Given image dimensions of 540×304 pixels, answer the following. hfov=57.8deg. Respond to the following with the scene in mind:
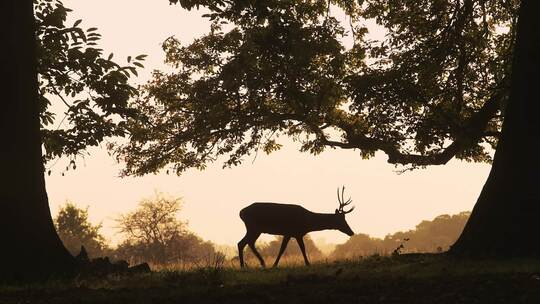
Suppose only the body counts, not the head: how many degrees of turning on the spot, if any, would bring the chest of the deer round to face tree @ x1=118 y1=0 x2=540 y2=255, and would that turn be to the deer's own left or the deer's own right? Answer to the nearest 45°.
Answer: approximately 45° to the deer's own left

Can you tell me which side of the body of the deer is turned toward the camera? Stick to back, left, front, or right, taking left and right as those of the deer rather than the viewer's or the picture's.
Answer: right

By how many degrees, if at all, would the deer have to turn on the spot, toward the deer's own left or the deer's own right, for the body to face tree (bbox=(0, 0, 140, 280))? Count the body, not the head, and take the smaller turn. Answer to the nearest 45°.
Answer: approximately 135° to the deer's own right
